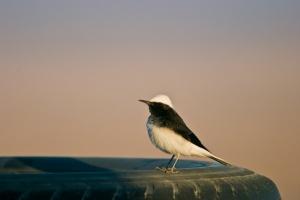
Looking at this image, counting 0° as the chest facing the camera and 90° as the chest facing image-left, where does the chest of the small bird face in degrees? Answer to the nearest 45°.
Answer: approximately 90°
